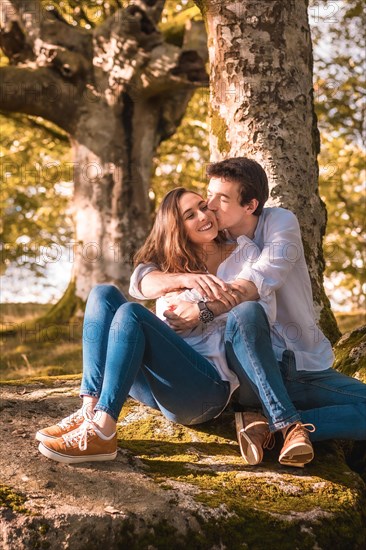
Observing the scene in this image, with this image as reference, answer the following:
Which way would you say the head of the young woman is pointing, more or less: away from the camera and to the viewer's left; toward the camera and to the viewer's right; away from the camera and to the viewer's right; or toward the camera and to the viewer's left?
toward the camera and to the viewer's right

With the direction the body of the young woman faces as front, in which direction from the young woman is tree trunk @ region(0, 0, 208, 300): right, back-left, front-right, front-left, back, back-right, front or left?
back-right

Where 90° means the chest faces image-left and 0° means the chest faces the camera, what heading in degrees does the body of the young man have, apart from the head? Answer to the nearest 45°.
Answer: approximately 45°

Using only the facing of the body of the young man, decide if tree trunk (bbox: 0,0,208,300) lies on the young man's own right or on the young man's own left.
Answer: on the young man's own right

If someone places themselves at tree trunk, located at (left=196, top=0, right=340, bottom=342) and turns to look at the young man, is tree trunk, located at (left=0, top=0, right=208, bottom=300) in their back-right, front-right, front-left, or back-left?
back-right

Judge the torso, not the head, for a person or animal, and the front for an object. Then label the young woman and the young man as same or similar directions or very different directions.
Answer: same or similar directions

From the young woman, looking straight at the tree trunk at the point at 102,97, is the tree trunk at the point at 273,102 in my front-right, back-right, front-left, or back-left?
front-right

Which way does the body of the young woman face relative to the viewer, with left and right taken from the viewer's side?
facing the viewer and to the left of the viewer

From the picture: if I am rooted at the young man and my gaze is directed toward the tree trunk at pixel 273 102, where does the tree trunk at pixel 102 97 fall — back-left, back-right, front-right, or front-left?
front-left
